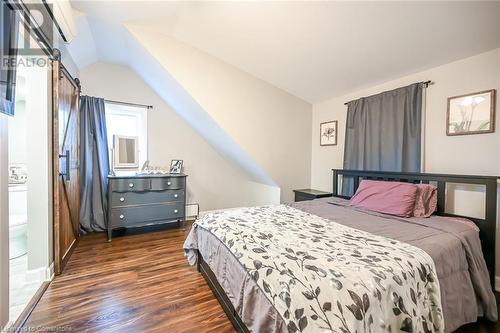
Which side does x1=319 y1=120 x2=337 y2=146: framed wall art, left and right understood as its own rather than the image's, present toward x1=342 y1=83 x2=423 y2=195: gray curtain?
left

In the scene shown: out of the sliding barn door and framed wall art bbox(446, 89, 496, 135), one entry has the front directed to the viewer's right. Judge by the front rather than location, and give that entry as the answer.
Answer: the sliding barn door

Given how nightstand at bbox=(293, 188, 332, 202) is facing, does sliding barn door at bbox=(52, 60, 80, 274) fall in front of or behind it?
in front

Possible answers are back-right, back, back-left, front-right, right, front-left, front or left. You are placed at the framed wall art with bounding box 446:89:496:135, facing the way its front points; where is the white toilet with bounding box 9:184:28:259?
front

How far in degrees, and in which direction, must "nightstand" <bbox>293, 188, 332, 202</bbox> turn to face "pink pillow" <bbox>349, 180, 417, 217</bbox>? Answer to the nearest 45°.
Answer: approximately 90° to its left

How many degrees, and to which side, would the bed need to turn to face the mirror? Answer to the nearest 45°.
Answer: approximately 45° to its right

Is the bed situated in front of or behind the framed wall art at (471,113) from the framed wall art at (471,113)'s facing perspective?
in front

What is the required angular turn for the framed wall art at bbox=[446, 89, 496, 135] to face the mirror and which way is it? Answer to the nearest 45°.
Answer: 0° — it already faces it

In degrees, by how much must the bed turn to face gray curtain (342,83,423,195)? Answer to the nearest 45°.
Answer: approximately 135° to its right

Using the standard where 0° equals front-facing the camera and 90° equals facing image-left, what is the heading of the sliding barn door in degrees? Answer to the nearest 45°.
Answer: approximately 270°
